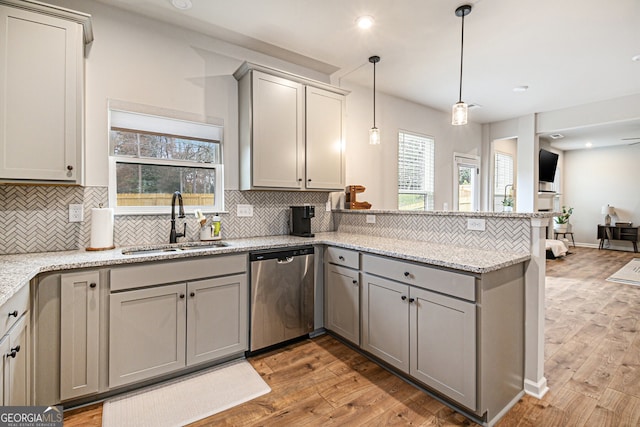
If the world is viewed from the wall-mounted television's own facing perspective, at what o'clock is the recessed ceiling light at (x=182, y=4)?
The recessed ceiling light is roughly at 2 o'clock from the wall-mounted television.

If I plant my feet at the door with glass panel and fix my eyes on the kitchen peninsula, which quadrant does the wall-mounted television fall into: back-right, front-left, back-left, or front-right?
back-left

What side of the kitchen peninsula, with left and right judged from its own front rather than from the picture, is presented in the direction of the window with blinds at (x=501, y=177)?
back

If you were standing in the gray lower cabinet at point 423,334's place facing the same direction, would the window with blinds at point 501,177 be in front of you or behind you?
behind

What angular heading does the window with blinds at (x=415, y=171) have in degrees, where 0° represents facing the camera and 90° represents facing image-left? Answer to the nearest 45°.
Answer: approximately 315°

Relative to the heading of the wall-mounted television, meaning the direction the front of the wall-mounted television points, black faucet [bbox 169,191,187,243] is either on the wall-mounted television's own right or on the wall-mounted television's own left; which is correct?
on the wall-mounted television's own right
